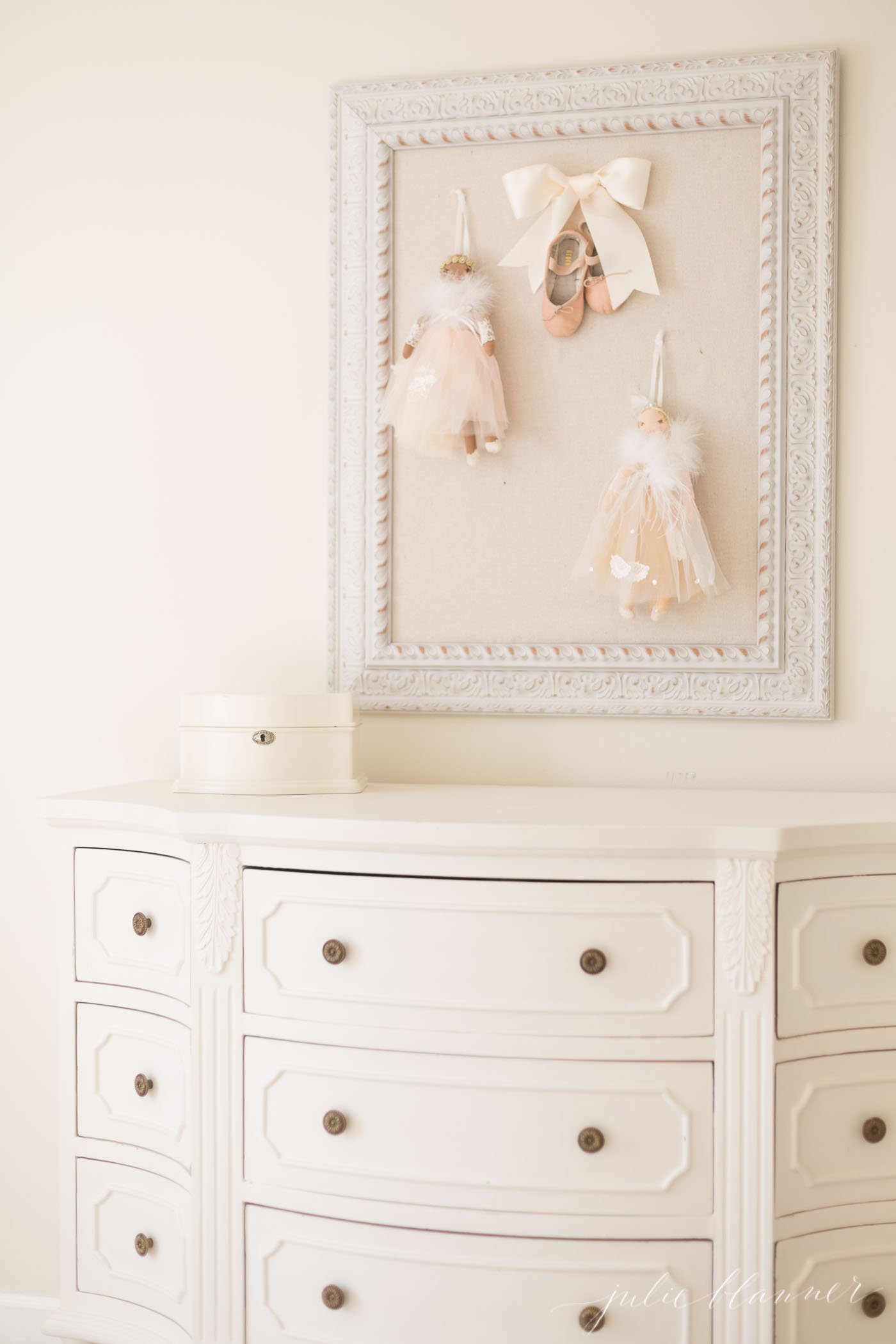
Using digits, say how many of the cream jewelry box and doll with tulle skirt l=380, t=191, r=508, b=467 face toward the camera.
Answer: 2

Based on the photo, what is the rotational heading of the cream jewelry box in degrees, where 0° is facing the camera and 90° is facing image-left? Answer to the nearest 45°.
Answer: approximately 0°

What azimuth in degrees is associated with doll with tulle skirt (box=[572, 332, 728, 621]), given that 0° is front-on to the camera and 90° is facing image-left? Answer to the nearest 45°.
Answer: approximately 0°

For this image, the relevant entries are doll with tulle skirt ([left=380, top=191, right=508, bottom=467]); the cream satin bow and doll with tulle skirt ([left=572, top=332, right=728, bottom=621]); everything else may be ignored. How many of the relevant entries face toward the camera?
3
